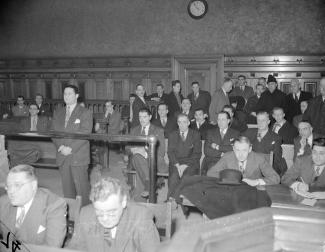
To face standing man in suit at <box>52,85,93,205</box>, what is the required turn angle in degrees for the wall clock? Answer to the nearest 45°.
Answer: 0° — it already faces them

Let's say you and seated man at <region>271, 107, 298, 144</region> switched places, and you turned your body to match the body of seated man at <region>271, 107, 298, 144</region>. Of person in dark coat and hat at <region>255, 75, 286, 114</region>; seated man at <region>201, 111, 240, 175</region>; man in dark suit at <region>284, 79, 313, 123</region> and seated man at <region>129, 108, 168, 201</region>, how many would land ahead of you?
2

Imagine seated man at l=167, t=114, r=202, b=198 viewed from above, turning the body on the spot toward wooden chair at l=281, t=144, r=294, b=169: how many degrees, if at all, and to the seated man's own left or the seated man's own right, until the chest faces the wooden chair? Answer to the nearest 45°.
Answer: approximately 90° to the seated man's own left

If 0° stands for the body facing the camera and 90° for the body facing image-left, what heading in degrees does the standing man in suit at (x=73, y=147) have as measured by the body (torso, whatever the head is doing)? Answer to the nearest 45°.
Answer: approximately 45°

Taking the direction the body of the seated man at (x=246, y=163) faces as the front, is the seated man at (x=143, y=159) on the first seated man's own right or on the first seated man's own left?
on the first seated man's own right

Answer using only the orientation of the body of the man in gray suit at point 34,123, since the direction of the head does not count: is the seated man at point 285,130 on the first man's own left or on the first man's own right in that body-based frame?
on the first man's own left

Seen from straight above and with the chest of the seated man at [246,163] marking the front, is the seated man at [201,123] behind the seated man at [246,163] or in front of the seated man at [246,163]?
behind

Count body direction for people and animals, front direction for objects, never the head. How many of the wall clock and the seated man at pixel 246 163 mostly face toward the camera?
2

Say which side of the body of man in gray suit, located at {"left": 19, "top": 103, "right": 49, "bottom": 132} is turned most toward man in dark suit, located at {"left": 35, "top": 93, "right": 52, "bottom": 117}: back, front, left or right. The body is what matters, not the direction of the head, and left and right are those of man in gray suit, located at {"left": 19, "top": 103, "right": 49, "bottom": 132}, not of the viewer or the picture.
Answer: back

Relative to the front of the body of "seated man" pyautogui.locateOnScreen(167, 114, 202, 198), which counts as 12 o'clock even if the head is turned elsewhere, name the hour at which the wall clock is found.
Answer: The wall clock is roughly at 6 o'clock from the seated man.

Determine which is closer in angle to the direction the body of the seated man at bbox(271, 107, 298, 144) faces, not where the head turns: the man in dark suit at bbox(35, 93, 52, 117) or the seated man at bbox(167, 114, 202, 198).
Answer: the seated man

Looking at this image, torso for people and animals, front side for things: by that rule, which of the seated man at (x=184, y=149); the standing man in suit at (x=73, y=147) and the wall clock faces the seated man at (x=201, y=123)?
the wall clock

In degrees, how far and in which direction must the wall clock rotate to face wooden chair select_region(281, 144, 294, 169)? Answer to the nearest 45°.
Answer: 0° — it already faces it

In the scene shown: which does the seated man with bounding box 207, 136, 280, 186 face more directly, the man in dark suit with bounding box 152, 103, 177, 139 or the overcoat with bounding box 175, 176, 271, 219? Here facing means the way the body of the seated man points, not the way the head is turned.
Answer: the overcoat

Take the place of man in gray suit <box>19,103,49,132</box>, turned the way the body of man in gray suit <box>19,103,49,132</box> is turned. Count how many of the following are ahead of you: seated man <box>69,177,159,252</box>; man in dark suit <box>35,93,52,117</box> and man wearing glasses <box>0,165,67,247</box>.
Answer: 2

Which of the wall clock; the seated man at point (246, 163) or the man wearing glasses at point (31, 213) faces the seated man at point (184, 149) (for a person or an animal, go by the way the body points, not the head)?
the wall clock
